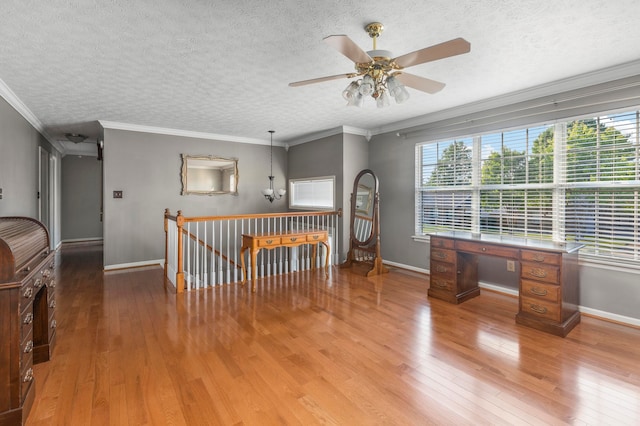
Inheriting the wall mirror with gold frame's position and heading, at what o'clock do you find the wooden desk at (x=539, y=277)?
The wooden desk is roughly at 11 o'clock from the wall mirror with gold frame.

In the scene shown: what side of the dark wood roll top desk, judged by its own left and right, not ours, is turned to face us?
right

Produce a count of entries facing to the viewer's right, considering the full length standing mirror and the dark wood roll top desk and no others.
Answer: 1

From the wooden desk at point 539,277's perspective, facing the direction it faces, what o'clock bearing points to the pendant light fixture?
The pendant light fixture is roughly at 2 o'clock from the wooden desk.

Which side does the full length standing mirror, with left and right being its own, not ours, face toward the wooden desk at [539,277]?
left

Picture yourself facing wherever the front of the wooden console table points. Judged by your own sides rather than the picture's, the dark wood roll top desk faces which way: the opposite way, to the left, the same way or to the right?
to the left

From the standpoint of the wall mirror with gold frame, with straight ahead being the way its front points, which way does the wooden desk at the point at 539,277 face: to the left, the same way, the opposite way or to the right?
to the right

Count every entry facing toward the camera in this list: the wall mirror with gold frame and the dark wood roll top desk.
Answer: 1

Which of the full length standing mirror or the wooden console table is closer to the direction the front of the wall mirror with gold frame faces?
the wooden console table

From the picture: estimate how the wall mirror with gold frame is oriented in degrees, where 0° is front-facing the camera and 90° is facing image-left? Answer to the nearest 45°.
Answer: approximately 0°

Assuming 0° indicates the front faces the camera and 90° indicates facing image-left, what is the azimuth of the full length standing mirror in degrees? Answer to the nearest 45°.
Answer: approximately 45°
